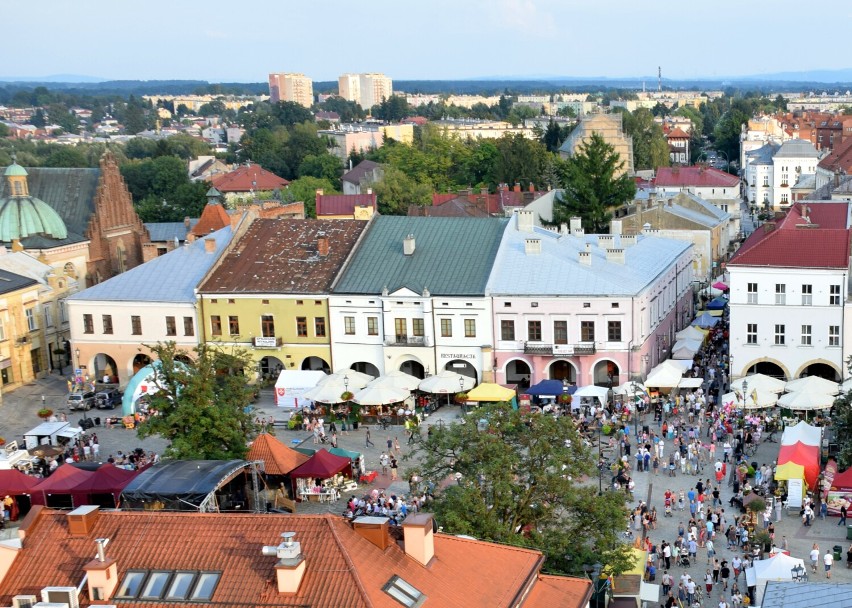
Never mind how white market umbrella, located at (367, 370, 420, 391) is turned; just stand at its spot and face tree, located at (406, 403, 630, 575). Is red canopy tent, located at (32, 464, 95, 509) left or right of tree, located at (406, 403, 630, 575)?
right

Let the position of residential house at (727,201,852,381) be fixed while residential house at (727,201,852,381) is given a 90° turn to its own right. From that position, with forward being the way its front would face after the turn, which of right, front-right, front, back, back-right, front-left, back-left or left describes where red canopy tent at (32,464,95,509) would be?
front-left

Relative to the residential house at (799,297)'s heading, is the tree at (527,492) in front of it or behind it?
in front

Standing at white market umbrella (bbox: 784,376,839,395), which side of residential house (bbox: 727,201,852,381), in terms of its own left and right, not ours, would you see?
front

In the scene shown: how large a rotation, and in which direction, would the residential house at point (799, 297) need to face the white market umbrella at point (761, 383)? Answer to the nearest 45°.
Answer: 0° — it already faces it

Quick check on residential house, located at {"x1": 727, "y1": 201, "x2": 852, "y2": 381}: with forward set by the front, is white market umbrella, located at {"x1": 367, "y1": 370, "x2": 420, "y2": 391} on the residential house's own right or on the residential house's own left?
on the residential house's own right

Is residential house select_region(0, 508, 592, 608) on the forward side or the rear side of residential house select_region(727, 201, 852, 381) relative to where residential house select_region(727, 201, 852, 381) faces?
on the forward side

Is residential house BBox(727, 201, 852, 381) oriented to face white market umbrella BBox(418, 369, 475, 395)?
no

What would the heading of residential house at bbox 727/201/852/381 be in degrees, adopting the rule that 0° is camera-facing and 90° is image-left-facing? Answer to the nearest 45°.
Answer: approximately 0°

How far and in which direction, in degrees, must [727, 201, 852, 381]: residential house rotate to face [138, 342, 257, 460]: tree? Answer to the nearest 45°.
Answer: approximately 45° to its right

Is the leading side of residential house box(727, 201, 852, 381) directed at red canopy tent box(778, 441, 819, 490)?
yes

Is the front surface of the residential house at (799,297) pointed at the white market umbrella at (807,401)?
yes

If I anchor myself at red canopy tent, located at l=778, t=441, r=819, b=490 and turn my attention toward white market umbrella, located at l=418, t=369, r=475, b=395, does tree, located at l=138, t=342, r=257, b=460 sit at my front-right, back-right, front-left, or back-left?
front-left
